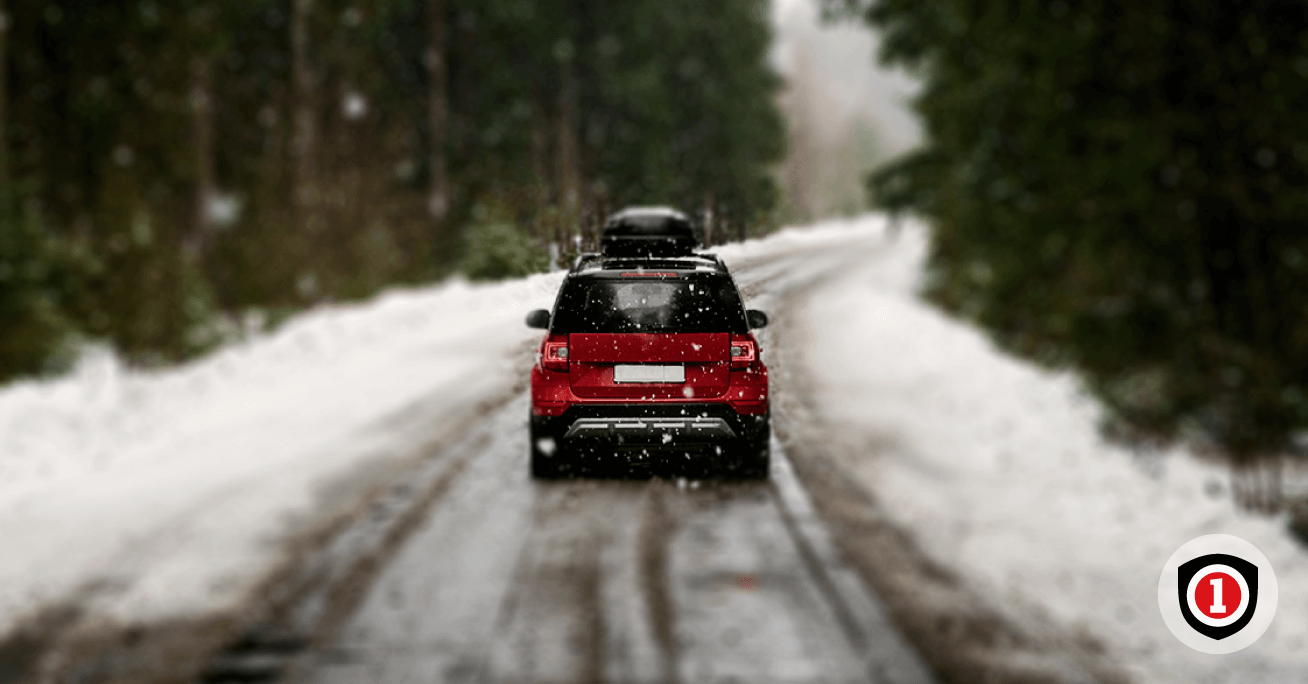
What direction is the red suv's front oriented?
away from the camera
